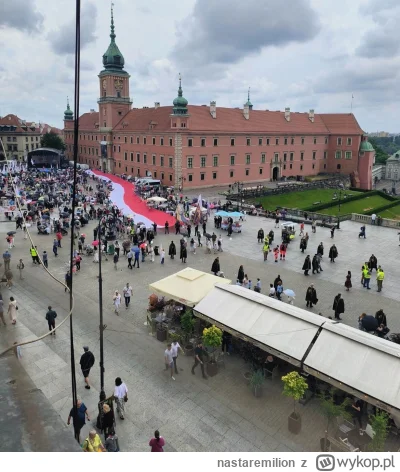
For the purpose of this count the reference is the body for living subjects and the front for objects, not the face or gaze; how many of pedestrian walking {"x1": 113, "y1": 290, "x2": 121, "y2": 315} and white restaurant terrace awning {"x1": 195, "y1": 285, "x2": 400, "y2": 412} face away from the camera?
0

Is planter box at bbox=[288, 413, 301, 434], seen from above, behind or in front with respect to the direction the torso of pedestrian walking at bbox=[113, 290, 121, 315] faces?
in front

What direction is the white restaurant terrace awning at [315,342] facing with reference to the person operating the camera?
facing the viewer and to the left of the viewer

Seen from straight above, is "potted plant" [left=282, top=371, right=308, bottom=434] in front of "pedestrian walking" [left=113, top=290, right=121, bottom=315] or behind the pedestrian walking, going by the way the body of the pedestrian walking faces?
in front

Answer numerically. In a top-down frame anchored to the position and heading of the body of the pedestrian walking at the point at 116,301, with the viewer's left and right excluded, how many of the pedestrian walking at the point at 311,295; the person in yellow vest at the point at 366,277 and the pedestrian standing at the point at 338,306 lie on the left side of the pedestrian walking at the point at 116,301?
3

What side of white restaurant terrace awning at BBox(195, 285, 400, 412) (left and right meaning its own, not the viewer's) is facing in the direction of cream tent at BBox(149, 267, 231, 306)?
right

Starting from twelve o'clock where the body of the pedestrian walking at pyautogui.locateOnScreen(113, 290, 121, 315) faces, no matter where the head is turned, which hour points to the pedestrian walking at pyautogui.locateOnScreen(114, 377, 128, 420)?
the pedestrian walking at pyautogui.locateOnScreen(114, 377, 128, 420) is roughly at 12 o'clock from the pedestrian walking at pyautogui.locateOnScreen(113, 290, 121, 315).

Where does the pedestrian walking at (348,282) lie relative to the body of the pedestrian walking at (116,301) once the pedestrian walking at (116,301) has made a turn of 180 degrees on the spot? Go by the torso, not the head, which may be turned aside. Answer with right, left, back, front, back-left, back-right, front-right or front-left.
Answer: right

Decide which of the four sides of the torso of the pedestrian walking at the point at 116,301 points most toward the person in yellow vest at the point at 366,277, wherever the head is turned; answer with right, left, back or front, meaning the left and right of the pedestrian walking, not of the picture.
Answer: left

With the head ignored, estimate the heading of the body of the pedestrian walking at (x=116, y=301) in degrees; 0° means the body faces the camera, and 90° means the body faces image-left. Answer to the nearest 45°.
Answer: approximately 0°

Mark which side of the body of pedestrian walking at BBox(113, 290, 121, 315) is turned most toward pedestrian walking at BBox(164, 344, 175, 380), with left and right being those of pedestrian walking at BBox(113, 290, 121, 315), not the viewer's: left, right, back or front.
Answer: front

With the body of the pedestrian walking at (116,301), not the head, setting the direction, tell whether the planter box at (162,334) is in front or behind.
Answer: in front
